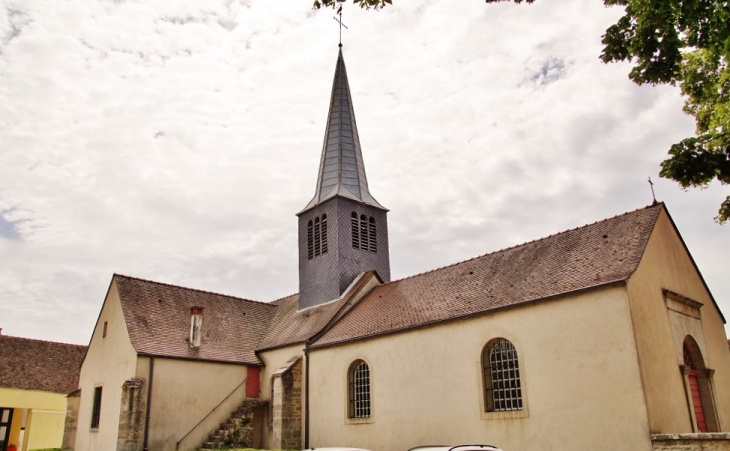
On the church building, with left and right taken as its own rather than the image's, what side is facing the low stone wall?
front

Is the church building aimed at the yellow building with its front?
no

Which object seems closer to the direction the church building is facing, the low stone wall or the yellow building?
the low stone wall

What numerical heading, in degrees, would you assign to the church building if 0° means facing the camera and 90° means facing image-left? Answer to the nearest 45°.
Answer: approximately 315°
